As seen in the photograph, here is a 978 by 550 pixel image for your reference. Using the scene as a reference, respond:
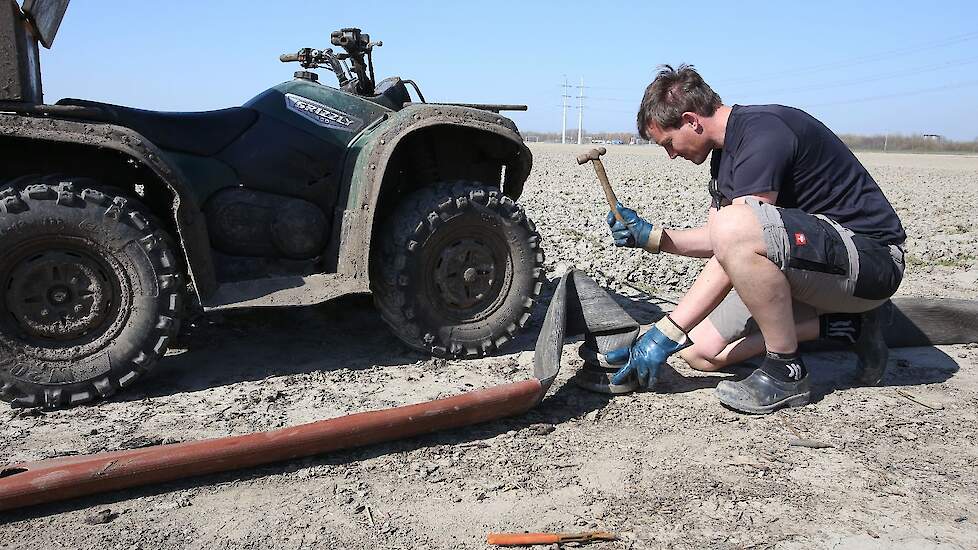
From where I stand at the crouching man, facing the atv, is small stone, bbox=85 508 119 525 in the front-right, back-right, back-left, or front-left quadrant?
front-left

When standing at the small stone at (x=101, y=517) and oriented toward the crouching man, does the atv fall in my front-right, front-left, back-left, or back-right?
front-left

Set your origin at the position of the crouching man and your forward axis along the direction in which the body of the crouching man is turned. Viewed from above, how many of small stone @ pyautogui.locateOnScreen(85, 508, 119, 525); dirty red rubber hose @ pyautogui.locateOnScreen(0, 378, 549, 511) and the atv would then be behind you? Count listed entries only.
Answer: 0

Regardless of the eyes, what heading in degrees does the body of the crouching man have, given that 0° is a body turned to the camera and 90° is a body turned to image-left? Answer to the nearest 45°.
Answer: approximately 90°

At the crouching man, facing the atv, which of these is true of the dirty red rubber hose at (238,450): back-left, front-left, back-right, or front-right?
front-left

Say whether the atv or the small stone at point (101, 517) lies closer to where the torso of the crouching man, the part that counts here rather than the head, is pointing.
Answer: the atv

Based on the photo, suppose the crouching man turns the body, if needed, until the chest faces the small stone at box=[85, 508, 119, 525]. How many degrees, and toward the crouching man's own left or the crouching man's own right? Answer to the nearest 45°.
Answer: approximately 45° to the crouching man's own left

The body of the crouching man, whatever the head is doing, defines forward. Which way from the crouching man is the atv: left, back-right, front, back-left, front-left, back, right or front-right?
front

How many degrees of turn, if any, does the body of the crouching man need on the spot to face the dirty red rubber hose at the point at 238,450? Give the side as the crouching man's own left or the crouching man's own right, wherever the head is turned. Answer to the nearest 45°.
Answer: approximately 45° to the crouching man's own left
